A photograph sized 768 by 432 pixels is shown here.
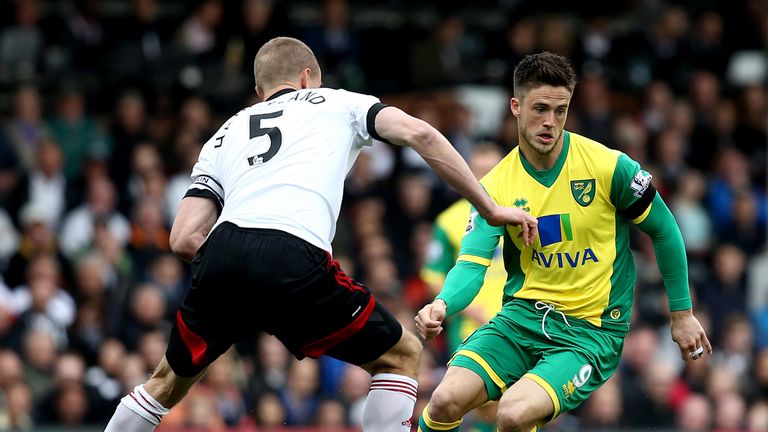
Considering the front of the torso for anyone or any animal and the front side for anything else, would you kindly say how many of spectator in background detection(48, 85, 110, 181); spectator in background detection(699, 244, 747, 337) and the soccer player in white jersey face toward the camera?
2

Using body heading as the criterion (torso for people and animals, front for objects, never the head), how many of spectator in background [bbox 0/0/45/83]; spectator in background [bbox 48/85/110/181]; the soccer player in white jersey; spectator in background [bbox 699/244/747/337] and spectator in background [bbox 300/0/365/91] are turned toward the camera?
4

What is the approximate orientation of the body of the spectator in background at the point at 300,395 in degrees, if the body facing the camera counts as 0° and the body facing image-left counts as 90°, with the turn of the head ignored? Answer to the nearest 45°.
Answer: approximately 0°

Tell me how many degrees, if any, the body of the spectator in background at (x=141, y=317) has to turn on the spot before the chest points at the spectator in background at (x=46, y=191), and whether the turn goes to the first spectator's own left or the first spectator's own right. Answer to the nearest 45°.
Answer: approximately 135° to the first spectator's own right

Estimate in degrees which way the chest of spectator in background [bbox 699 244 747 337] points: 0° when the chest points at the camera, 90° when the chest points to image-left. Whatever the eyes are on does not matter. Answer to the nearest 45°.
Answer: approximately 0°

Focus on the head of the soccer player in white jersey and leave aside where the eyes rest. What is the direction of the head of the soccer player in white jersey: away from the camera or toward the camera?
away from the camera

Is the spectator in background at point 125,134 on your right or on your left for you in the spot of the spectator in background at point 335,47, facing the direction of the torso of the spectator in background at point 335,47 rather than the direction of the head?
on your right
